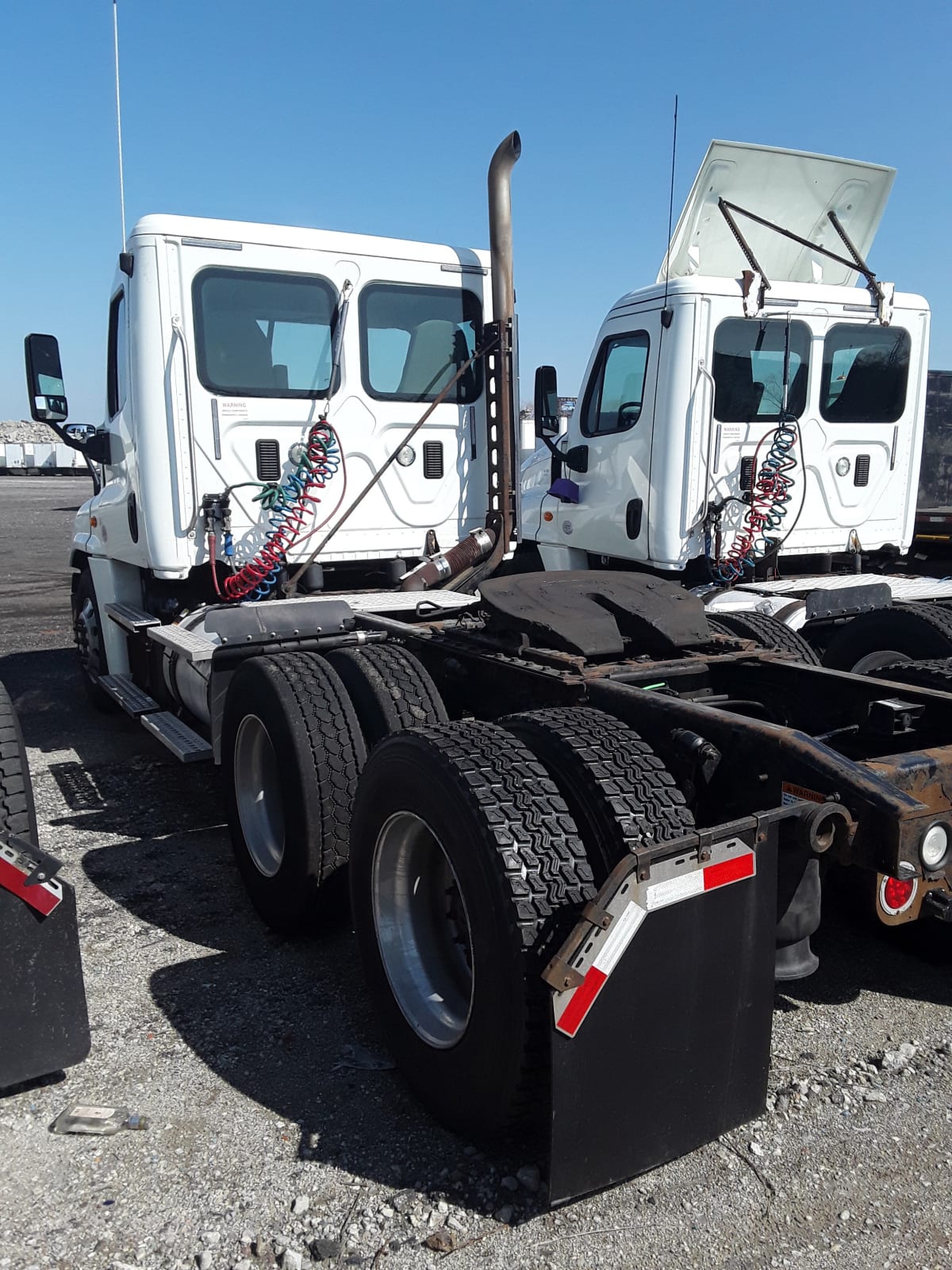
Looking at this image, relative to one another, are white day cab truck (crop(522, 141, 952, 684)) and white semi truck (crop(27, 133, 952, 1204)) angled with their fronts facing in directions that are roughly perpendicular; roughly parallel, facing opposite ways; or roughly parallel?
roughly parallel

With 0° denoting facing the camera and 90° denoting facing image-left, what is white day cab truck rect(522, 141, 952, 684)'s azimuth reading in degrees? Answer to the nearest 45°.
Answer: approximately 135°

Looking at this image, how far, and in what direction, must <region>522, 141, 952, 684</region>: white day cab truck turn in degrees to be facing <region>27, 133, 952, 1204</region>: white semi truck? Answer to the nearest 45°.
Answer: approximately 135° to its left

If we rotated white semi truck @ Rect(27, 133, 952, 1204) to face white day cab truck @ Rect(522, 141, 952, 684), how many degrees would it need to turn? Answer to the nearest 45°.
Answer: approximately 90° to its right

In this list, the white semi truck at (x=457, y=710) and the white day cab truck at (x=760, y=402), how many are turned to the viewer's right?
0

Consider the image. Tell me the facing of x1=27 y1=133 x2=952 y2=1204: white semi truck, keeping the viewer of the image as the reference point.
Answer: facing away from the viewer and to the left of the viewer
